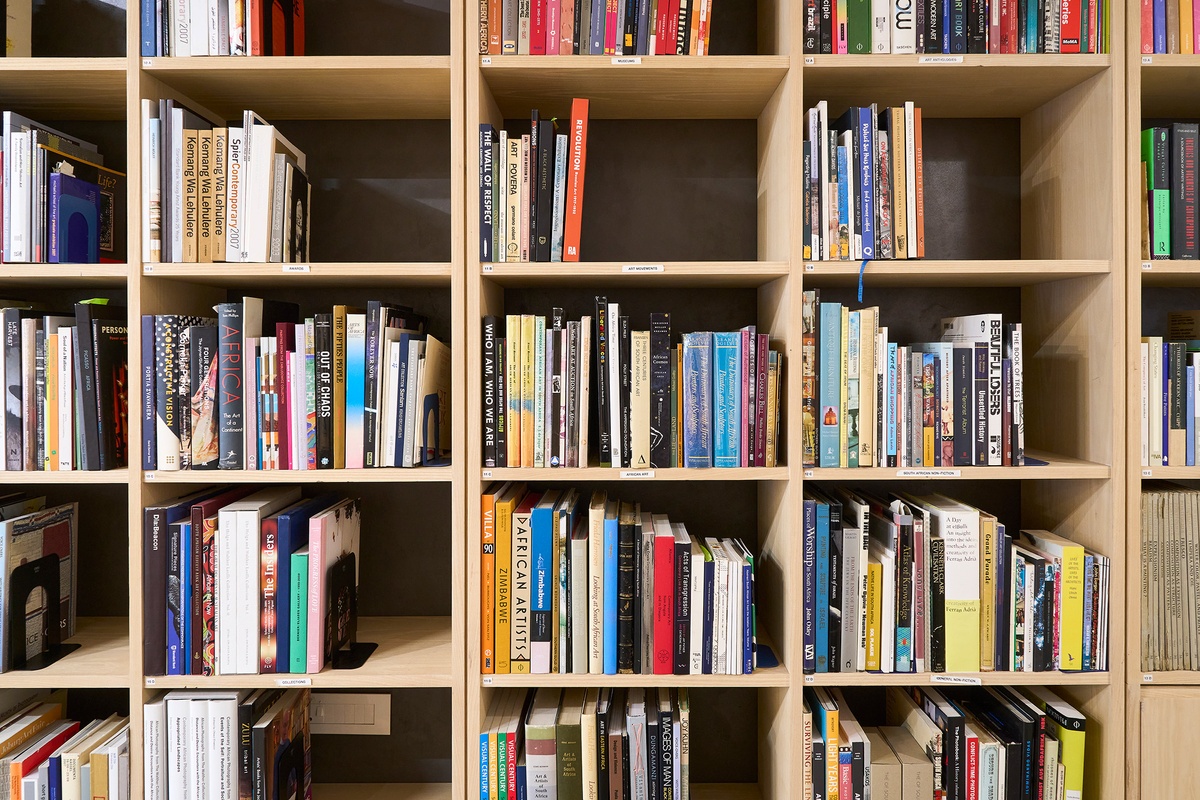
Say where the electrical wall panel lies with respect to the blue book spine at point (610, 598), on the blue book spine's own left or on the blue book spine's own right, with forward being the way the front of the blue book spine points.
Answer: on the blue book spine's own right

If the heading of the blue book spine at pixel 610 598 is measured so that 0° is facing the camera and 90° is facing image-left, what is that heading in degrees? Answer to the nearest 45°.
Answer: approximately 0°

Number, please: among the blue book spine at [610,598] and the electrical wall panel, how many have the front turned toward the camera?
2

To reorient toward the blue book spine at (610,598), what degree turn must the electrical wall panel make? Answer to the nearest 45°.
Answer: approximately 45° to its left

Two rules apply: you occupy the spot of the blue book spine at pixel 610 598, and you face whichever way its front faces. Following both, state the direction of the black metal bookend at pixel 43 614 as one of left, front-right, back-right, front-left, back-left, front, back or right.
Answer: right
